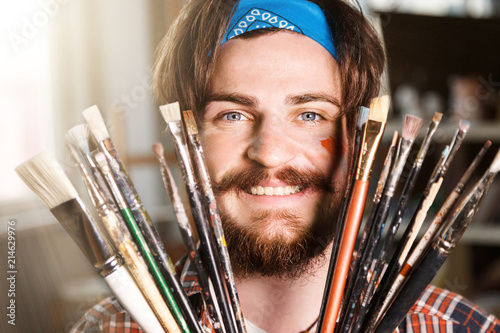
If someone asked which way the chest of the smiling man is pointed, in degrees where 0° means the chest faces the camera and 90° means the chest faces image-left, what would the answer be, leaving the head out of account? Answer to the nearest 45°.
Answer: approximately 0°
